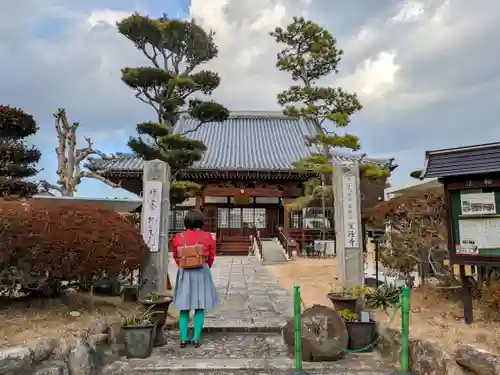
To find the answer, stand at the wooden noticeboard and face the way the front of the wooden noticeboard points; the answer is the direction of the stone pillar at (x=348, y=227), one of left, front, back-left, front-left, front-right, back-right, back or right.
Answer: back-right

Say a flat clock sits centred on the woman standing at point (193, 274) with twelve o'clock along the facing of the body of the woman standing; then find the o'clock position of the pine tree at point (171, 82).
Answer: The pine tree is roughly at 12 o'clock from the woman standing.

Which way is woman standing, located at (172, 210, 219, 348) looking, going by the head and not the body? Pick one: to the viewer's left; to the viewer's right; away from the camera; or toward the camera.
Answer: away from the camera

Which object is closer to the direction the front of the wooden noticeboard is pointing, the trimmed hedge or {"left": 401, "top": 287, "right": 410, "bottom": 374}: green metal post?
the green metal post

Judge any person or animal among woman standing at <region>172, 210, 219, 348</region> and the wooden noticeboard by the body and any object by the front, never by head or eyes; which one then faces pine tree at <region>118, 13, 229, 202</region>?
the woman standing

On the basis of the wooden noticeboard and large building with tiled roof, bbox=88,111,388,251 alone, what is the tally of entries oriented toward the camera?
2

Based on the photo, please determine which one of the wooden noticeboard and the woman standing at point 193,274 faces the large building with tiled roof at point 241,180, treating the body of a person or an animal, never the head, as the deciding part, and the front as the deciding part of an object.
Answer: the woman standing

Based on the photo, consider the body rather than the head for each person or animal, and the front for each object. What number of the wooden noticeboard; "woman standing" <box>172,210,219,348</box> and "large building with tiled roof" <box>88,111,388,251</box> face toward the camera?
2

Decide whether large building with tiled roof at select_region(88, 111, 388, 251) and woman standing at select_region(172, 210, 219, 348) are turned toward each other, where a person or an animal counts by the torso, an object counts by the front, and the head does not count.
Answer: yes

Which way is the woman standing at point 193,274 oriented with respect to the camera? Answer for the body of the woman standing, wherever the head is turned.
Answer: away from the camera

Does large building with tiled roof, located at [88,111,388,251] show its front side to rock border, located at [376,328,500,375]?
yes
